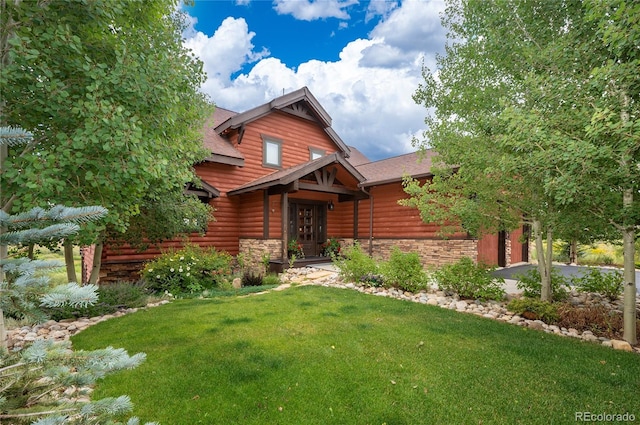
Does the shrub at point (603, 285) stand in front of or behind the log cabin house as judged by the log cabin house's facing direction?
in front

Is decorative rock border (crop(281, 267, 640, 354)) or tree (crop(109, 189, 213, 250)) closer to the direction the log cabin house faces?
the decorative rock border

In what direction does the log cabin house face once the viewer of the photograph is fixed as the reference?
facing the viewer and to the right of the viewer

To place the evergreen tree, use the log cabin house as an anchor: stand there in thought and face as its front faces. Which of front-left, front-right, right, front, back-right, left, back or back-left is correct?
front-right

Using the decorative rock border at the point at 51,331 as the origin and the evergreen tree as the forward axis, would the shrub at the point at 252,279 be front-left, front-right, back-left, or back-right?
back-left

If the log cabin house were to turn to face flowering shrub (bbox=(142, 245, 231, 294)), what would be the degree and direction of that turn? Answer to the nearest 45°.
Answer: approximately 90° to its right

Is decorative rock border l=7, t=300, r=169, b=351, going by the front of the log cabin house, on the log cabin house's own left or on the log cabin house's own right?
on the log cabin house's own right
